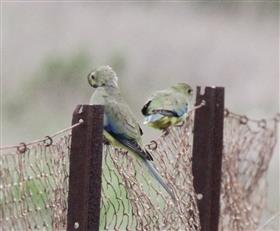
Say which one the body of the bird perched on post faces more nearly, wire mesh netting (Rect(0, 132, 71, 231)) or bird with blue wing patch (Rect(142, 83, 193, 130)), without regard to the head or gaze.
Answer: the wire mesh netting

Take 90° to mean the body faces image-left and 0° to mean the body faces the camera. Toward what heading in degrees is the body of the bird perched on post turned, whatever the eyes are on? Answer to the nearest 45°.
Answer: approximately 90°

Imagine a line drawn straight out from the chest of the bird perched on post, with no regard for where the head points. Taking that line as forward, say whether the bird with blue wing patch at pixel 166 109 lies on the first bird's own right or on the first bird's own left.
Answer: on the first bird's own right

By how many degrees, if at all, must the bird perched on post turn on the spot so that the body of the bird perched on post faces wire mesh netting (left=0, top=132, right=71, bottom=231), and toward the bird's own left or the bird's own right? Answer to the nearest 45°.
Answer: approximately 45° to the bird's own left
